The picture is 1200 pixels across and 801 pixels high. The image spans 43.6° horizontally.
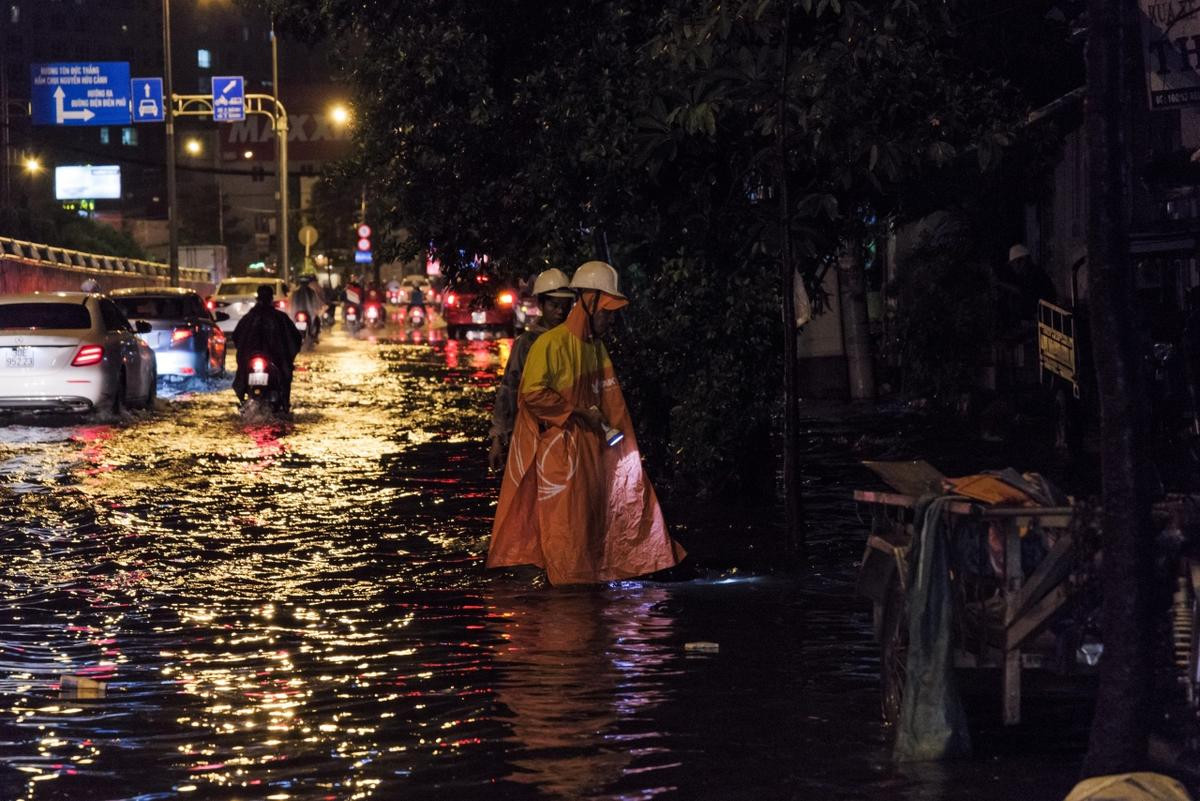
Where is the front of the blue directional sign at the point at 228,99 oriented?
toward the camera

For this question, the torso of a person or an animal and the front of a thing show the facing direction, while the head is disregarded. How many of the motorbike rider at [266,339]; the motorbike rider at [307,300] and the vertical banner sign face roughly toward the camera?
1

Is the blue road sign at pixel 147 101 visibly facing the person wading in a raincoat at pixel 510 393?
yes

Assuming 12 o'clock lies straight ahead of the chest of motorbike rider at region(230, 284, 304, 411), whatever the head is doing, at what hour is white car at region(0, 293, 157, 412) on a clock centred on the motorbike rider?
The white car is roughly at 9 o'clock from the motorbike rider.

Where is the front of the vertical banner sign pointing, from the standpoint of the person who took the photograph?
facing the viewer

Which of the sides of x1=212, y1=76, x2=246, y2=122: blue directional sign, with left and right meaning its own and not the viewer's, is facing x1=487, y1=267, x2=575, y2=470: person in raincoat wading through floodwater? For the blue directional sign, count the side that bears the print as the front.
front

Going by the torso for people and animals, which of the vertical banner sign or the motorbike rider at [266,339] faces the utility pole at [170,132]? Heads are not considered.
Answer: the motorbike rider

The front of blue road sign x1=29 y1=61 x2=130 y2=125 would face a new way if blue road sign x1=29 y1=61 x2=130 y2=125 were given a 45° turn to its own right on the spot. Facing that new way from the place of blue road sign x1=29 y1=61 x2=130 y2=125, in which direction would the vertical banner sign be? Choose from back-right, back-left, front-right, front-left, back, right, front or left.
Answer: front-left

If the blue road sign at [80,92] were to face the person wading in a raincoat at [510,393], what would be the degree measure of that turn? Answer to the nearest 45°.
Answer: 0° — it already faces them

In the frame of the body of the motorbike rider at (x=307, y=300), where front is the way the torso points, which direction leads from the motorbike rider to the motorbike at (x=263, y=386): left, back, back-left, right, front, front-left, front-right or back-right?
back

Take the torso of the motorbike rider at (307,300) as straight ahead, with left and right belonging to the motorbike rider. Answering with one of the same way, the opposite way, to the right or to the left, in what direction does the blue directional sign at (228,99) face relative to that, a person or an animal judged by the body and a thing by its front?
the opposite way

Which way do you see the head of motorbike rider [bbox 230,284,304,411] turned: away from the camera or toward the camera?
away from the camera

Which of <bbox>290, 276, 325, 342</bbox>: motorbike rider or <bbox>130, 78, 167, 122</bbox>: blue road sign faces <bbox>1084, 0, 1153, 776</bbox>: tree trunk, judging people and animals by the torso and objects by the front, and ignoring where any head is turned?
the blue road sign

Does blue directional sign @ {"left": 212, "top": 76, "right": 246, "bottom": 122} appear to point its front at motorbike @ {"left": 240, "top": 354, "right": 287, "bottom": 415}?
yes

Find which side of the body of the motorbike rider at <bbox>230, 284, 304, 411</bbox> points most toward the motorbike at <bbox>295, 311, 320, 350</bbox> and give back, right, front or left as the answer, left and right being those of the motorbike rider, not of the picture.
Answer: front

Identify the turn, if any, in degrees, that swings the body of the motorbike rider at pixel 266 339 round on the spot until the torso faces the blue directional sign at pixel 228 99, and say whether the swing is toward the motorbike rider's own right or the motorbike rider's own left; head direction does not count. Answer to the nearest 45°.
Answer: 0° — they already face it

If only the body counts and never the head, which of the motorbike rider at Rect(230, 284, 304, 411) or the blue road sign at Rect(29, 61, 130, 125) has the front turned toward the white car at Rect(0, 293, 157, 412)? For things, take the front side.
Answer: the blue road sign

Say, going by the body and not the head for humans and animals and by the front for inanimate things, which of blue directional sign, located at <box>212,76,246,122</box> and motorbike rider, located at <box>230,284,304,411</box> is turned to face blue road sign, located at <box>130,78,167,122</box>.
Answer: the motorbike rider

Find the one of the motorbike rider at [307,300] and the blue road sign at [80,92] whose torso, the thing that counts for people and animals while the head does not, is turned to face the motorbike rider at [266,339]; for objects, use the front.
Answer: the blue road sign
